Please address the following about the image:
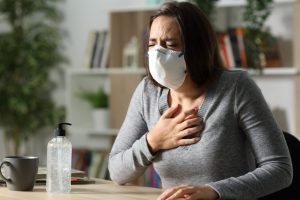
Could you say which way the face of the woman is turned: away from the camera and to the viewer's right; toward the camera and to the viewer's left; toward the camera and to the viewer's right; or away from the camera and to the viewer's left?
toward the camera and to the viewer's left

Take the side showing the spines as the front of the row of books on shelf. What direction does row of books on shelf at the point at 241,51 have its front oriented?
toward the camera

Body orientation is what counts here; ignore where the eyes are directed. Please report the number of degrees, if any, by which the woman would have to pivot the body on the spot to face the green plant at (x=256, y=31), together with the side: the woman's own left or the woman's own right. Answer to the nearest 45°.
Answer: approximately 135° to the woman's own right

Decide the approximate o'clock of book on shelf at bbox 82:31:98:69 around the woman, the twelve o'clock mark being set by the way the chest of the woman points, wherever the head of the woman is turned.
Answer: The book on shelf is roughly at 4 o'clock from the woman.

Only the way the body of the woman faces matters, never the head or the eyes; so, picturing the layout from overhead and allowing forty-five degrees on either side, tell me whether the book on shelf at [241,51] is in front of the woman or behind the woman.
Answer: behind

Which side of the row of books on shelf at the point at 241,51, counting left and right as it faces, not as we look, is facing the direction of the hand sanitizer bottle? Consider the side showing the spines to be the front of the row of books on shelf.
front

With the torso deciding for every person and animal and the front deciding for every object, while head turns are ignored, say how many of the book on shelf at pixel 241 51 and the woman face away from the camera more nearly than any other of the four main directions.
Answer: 0

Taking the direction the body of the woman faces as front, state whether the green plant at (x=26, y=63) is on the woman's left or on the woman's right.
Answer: on the woman's right

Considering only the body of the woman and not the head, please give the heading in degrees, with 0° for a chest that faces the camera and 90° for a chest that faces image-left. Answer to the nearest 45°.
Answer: approximately 45°

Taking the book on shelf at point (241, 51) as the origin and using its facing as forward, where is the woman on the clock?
The woman is roughly at 12 o'clock from the book on shelf.

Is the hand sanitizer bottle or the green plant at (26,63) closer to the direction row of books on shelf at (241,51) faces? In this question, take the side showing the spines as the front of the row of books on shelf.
the hand sanitizer bottle
